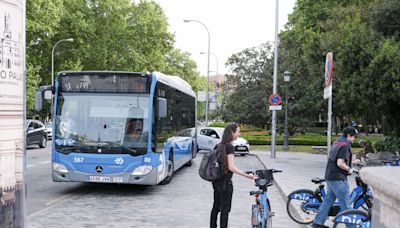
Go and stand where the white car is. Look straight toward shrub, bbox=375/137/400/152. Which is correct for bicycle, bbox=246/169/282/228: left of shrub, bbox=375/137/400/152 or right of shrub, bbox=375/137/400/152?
right

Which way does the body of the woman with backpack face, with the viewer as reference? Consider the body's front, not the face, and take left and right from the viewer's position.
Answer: facing to the right of the viewer

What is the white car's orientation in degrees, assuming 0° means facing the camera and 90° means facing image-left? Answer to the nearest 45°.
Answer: approximately 315°

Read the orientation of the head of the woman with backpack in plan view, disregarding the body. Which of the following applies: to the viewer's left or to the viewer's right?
to the viewer's right
